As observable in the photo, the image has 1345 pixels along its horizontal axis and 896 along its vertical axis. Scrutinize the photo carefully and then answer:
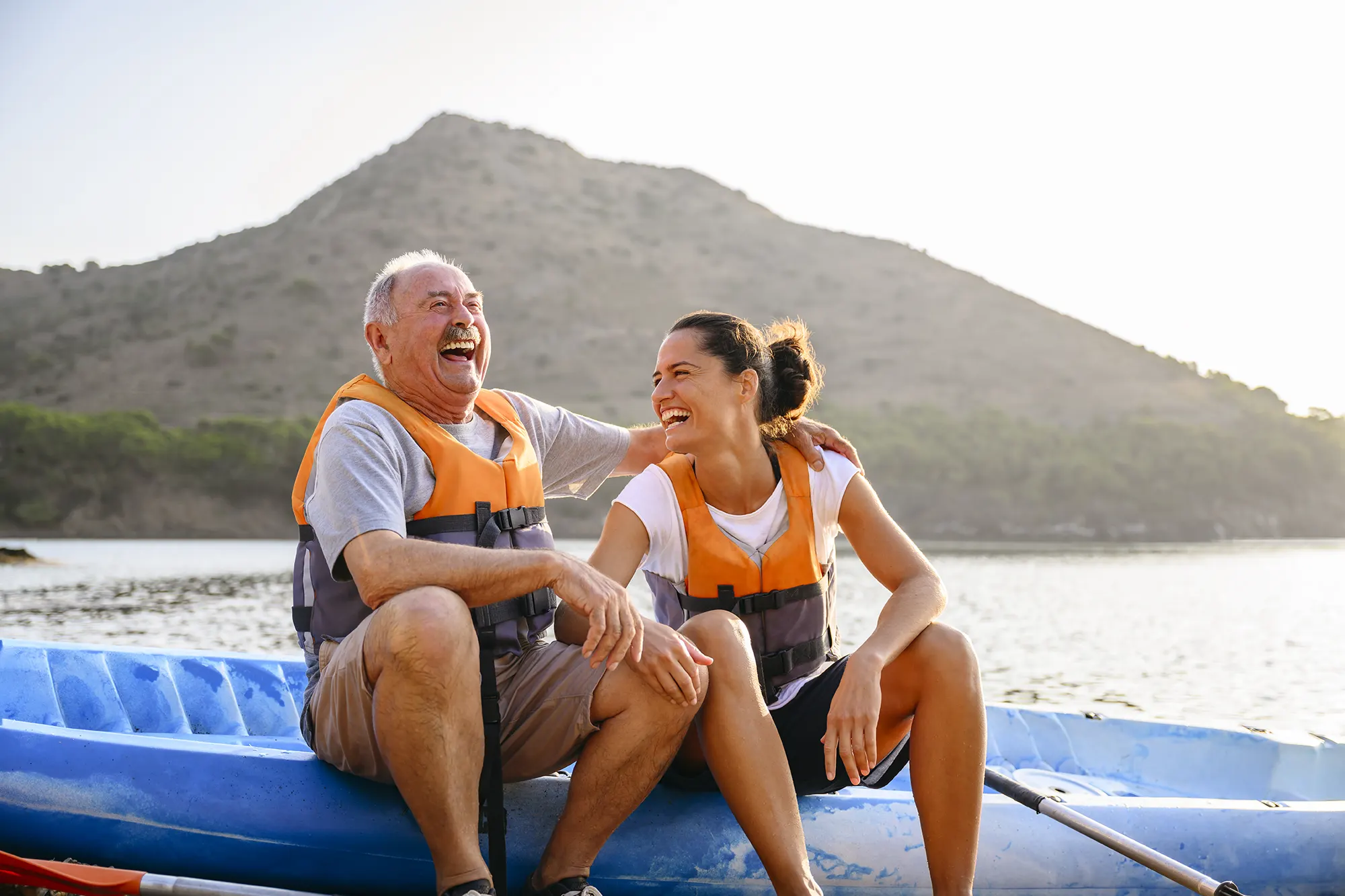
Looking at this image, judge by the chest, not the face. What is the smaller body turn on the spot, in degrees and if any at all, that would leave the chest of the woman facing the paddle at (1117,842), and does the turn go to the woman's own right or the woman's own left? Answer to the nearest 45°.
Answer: approximately 90° to the woman's own left

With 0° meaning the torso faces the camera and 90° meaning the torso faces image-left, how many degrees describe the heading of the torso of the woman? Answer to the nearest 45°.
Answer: approximately 0°

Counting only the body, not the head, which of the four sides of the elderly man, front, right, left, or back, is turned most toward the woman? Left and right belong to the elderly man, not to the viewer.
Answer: left

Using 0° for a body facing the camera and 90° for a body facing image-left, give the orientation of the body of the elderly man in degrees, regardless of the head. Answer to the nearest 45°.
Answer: approximately 315°

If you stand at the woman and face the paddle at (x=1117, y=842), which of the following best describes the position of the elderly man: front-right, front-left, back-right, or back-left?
back-right
